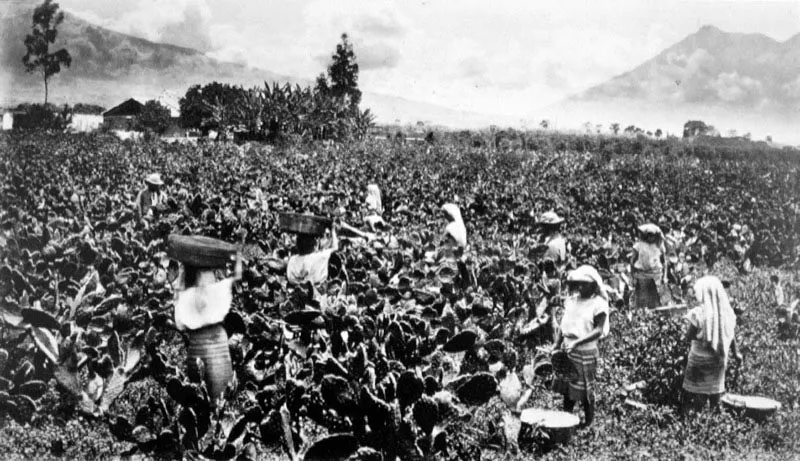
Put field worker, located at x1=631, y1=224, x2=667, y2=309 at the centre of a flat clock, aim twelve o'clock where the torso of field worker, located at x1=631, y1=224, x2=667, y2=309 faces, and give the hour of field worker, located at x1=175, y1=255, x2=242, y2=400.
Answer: field worker, located at x1=175, y1=255, x2=242, y2=400 is roughly at 1 o'clock from field worker, located at x1=631, y1=224, x2=667, y2=309.

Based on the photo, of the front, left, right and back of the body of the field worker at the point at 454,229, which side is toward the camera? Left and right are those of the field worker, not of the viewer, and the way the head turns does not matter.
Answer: left

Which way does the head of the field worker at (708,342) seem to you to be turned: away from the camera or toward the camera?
away from the camera

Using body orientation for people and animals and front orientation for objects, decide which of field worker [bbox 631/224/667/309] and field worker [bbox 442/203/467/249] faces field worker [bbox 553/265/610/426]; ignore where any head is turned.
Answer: field worker [bbox 631/224/667/309]

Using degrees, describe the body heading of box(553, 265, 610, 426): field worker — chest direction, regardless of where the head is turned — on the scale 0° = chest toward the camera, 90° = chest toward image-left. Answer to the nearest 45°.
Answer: approximately 45°

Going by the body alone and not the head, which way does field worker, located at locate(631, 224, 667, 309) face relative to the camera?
toward the camera

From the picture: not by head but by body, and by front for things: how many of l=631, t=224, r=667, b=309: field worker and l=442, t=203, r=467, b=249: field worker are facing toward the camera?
1

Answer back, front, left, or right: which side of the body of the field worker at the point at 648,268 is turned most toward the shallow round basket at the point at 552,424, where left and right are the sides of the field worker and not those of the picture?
front

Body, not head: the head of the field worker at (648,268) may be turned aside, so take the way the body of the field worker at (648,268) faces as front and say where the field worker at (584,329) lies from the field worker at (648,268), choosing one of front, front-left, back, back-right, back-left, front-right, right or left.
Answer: front

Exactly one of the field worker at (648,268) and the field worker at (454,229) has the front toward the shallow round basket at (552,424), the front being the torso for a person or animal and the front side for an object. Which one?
the field worker at (648,268)
